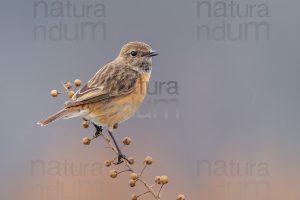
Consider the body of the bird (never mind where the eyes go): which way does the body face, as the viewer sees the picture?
to the viewer's right
